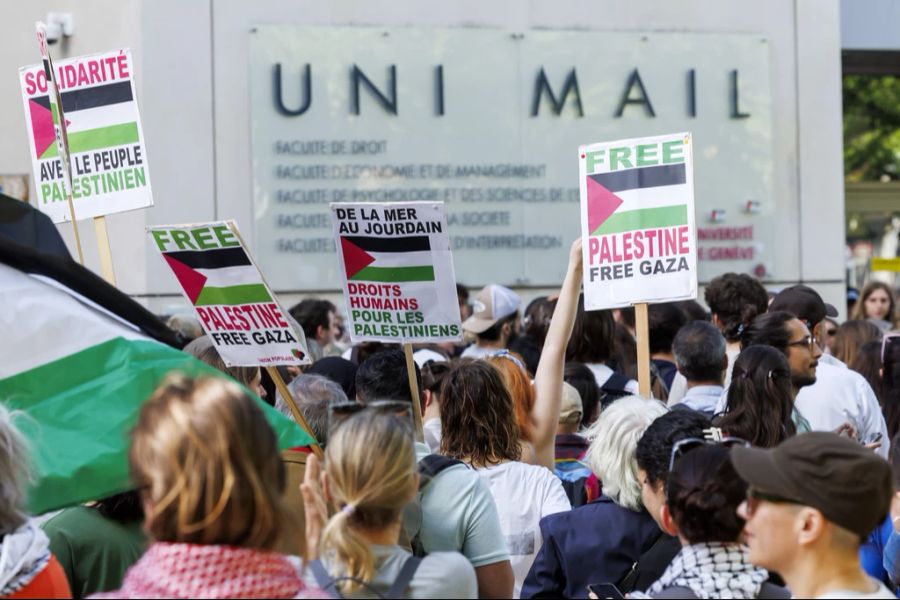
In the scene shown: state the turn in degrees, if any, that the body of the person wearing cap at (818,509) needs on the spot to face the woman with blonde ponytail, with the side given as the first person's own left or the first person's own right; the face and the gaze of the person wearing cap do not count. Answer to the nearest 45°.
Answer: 0° — they already face them

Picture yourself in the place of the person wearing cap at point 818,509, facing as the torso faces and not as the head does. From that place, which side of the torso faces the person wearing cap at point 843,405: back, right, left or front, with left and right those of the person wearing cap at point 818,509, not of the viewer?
right

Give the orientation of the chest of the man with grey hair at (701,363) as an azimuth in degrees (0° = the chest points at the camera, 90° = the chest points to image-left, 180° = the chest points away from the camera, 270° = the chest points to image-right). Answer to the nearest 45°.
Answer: approximately 180°

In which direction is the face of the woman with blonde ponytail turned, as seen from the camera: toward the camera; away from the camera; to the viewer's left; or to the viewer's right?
away from the camera

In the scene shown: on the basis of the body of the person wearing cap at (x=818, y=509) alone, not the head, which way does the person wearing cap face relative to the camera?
to the viewer's left

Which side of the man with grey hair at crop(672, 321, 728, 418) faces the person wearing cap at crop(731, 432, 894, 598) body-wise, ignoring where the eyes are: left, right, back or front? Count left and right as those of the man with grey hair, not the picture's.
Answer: back

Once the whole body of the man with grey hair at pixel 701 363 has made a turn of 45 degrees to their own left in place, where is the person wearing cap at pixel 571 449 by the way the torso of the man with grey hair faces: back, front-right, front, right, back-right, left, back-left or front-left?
left

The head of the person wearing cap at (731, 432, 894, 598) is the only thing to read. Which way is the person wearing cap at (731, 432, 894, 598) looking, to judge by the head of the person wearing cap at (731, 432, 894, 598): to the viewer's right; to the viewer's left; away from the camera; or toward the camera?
to the viewer's left

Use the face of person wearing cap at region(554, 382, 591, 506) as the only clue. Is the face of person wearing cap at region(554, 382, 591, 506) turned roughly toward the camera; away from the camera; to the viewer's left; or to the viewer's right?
away from the camera

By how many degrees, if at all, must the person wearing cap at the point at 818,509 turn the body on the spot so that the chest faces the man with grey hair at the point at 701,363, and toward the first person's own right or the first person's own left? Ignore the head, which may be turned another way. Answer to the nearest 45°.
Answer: approximately 90° to the first person's own right

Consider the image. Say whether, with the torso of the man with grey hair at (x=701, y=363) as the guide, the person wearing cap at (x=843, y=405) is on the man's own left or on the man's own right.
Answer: on the man's own right

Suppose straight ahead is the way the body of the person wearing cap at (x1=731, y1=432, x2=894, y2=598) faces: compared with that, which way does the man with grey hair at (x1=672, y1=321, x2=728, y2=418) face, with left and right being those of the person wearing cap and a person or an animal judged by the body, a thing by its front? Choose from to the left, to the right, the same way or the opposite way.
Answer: to the right

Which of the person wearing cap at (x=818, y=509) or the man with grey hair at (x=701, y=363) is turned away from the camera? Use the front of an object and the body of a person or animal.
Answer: the man with grey hair
